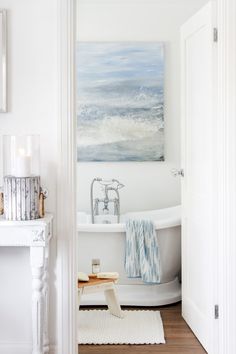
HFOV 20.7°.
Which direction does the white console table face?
toward the camera

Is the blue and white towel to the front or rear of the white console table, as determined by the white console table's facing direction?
to the rear

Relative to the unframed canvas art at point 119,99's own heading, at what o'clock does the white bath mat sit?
The white bath mat is roughly at 12 o'clock from the unframed canvas art.

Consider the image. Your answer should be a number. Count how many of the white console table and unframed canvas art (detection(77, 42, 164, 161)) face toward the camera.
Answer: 2

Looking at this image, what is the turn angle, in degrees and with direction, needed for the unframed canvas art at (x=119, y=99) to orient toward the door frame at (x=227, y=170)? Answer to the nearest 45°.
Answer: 0° — it already faces it

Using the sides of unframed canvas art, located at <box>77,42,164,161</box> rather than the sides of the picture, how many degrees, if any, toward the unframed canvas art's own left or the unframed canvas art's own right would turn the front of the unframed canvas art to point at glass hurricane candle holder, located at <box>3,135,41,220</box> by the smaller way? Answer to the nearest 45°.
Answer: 0° — it already faces it

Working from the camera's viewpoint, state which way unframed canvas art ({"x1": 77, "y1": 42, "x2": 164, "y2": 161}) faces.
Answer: facing the viewer

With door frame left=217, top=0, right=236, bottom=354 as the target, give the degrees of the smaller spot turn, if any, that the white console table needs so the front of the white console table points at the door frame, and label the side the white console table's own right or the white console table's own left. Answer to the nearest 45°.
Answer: approximately 90° to the white console table's own left

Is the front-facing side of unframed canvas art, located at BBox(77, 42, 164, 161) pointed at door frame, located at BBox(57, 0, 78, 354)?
yes

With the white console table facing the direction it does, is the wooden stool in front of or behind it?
behind

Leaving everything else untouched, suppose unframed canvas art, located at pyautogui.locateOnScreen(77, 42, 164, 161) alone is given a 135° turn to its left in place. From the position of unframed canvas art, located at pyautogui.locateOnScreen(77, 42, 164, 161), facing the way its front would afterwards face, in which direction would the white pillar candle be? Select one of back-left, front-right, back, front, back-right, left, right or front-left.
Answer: back-right

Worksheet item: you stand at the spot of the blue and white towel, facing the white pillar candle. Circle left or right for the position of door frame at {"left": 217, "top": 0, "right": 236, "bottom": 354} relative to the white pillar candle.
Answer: left

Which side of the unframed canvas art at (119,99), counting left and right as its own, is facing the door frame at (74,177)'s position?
front
